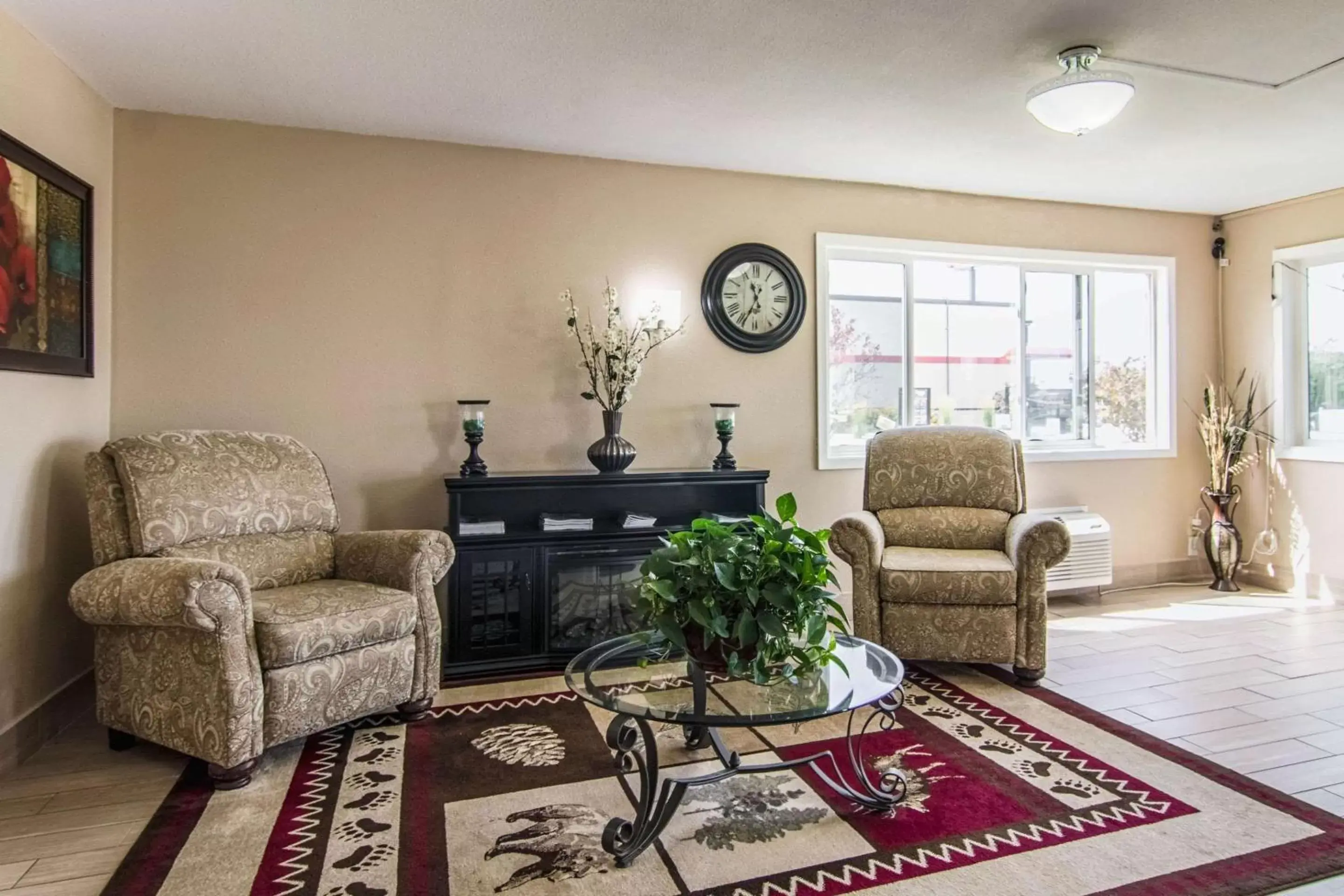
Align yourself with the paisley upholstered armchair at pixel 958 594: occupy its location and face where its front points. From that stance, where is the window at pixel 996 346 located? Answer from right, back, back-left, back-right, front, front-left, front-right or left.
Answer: back

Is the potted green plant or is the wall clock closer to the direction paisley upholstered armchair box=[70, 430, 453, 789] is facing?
the potted green plant

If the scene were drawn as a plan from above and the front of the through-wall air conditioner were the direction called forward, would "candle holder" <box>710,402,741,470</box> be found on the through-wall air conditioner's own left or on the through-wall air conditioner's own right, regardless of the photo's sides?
on the through-wall air conditioner's own right

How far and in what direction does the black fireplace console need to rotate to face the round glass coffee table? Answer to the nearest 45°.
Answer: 0° — it already faces it

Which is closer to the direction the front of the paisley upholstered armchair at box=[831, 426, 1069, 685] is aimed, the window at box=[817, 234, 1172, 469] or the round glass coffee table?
the round glass coffee table

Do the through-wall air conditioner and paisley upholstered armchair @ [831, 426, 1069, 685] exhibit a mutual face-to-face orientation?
no

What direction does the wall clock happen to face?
toward the camera

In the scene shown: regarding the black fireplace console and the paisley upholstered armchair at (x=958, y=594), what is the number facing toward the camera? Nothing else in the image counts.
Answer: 2

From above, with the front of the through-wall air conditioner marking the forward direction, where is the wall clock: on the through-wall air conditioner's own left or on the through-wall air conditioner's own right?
on the through-wall air conditioner's own right

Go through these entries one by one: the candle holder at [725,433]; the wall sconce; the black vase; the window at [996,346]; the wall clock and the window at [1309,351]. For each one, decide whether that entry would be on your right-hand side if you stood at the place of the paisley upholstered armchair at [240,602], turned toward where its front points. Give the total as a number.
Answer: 0

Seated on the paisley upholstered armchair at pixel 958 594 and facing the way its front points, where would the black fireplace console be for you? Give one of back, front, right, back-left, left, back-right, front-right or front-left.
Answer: right

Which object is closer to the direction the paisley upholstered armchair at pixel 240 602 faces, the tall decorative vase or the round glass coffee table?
the round glass coffee table

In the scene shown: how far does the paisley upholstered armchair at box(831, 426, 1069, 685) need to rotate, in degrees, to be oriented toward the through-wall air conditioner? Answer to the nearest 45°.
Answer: approximately 180°

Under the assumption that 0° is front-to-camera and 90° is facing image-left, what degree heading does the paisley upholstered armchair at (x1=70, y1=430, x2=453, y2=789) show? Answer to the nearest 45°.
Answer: approximately 315°

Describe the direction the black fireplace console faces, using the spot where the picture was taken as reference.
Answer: facing the viewer

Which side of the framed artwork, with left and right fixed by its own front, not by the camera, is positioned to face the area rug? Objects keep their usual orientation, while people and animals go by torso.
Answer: front
